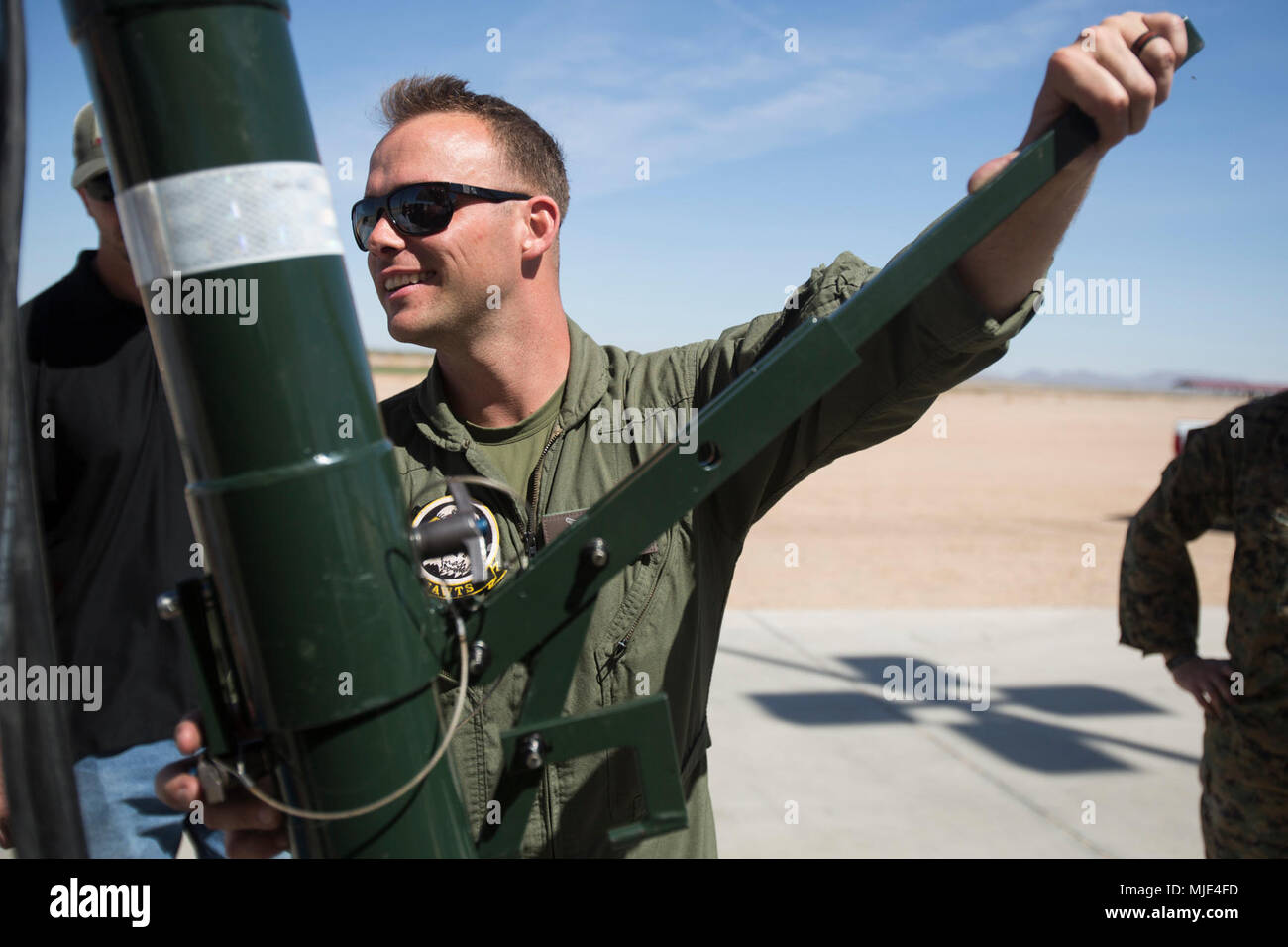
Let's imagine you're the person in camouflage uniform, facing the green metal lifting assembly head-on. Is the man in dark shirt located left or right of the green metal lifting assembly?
right
